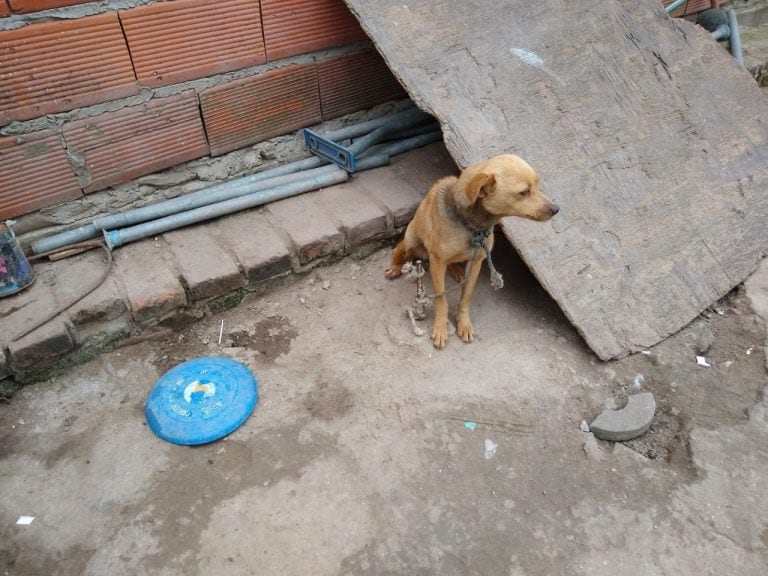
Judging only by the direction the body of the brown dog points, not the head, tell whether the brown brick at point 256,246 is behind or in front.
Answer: behind

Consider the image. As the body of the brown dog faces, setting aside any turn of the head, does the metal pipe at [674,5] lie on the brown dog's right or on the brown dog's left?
on the brown dog's left

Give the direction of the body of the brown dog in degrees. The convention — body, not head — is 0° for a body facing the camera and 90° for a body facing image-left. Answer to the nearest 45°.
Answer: approximately 315°

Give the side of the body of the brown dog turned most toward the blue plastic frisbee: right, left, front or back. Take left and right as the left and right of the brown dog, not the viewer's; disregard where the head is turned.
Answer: right

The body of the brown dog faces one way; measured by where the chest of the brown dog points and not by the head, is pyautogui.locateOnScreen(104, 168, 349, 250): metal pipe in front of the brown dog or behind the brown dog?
behind
